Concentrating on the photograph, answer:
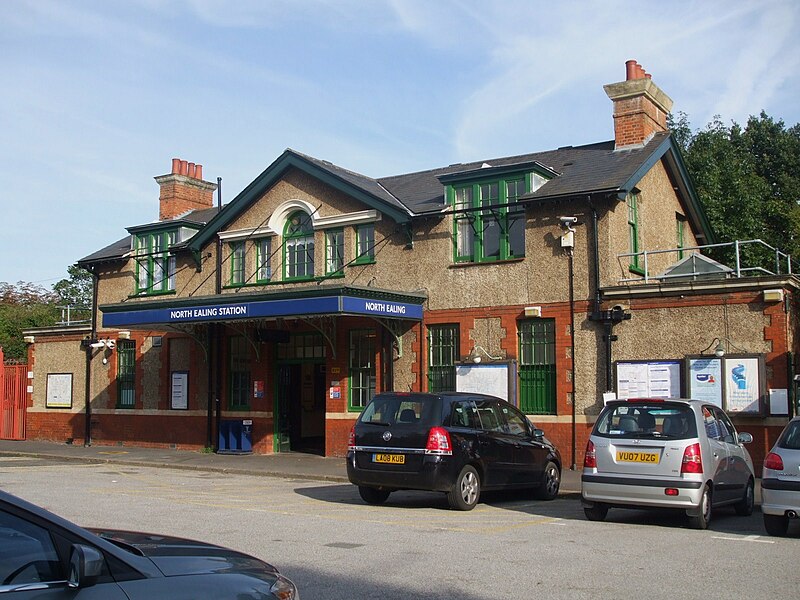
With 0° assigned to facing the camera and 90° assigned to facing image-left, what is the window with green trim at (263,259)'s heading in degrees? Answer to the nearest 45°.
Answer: approximately 45°

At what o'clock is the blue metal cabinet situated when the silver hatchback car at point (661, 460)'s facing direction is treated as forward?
The blue metal cabinet is roughly at 9 o'clock from the silver hatchback car.

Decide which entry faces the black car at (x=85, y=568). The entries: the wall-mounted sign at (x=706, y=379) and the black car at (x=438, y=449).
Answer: the wall-mounted sign

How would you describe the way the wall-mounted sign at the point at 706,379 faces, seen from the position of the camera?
facing the viewer

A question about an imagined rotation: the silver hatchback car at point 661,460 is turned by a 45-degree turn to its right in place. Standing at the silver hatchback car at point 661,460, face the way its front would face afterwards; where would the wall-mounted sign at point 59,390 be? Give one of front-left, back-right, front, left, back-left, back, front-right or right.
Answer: back-left

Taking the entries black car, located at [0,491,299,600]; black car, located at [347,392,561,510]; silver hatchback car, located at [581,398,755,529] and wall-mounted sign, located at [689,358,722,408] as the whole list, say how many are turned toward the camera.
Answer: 1

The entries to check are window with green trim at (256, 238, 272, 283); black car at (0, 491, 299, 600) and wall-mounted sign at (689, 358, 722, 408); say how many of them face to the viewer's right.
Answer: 1

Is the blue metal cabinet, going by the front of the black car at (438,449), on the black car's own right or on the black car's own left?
on the black car's own left

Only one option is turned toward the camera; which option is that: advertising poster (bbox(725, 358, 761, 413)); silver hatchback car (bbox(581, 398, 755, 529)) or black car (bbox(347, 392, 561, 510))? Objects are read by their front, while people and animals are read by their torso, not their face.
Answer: the advertising poster

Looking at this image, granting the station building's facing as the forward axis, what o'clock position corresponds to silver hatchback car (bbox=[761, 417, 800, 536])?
The silver hatchback car is roughly at 10 o'clock from the station building.

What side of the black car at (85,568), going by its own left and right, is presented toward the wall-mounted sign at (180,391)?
left

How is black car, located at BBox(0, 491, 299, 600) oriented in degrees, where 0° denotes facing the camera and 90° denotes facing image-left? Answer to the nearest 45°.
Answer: approximately 270°

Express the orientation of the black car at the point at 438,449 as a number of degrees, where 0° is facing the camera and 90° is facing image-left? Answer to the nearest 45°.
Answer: approximately 225°

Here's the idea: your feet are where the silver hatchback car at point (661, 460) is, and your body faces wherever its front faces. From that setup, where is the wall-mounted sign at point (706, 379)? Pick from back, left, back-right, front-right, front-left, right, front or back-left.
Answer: front-left

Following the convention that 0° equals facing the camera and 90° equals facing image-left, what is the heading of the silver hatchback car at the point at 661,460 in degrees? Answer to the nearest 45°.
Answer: approximately 225°

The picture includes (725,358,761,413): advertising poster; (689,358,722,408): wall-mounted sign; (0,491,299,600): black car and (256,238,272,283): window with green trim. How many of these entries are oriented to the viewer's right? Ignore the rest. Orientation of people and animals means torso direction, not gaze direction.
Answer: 1

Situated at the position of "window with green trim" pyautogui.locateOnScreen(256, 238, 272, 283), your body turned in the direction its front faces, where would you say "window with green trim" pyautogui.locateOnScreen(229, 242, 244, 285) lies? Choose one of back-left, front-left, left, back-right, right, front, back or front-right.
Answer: right
